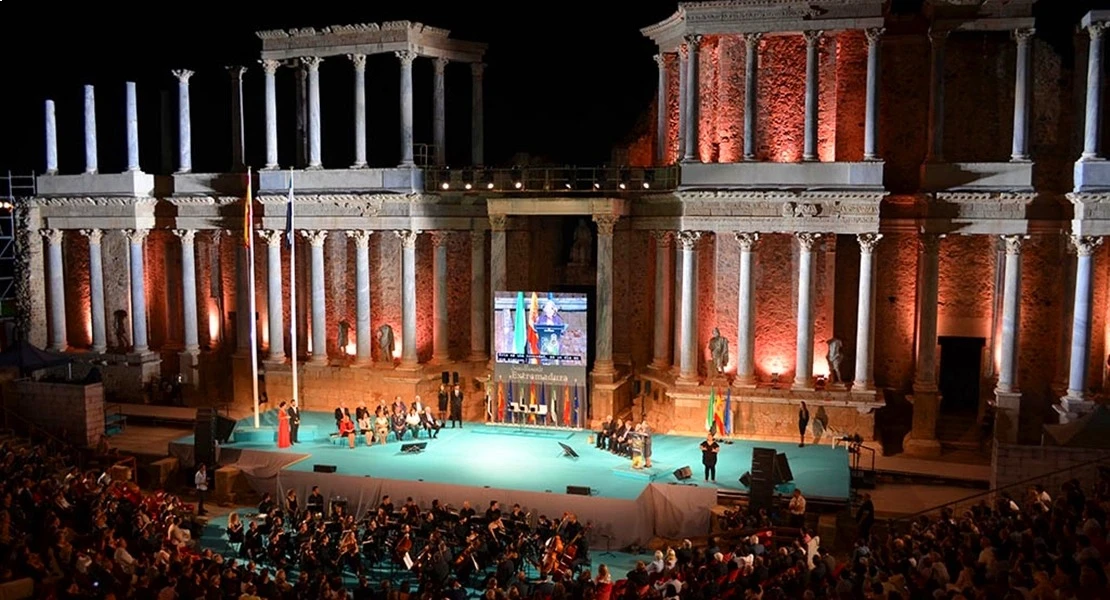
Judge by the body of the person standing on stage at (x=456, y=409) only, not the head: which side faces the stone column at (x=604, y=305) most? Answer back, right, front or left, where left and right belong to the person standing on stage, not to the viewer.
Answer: left

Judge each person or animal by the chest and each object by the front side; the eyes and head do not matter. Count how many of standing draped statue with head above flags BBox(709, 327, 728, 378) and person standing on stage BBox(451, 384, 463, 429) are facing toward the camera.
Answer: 2

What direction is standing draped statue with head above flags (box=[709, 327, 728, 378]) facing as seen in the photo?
toward the camera

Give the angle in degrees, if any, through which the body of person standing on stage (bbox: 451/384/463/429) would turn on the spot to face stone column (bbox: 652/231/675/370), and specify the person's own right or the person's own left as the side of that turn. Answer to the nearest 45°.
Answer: approximately 90° to the person's own left

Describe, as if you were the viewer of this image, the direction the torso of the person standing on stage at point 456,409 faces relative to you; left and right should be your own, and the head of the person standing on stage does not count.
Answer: facing the viewer

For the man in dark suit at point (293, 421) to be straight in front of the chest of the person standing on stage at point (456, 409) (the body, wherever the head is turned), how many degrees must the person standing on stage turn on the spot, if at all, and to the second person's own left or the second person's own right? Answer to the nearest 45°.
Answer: approximately 90° to the second person's own right

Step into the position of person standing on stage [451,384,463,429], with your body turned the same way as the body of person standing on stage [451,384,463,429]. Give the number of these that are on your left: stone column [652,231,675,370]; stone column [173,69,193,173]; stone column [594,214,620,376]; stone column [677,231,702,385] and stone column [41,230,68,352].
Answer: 3

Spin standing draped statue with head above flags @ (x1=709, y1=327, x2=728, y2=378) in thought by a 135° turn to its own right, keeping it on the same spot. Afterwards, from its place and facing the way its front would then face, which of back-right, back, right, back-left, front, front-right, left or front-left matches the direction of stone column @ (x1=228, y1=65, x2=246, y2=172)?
front-left

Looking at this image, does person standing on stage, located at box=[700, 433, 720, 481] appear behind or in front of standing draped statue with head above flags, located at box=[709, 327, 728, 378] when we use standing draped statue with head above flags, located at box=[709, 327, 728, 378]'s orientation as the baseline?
in front

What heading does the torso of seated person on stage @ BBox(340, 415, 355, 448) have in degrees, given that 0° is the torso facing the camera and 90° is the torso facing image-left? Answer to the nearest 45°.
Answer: approximately 315°
